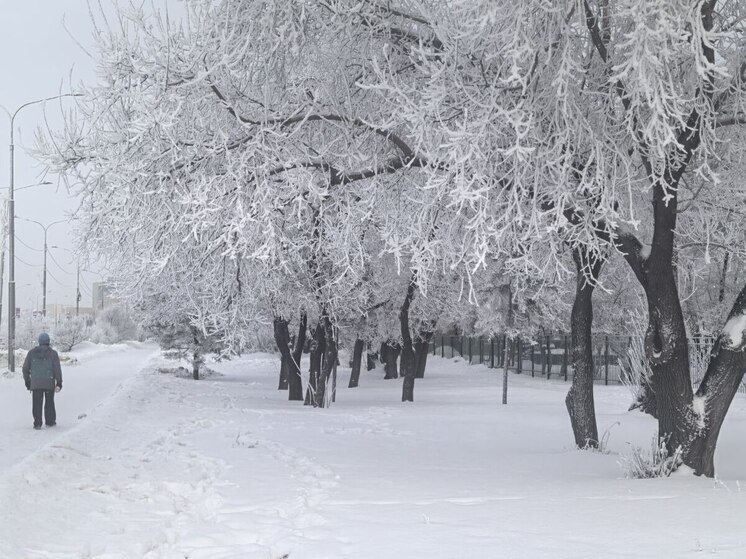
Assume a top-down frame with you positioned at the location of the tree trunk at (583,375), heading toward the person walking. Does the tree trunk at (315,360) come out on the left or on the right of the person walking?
right

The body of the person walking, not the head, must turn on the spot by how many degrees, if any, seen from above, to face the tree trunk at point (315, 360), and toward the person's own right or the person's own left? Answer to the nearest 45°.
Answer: approximately 45° to the person's own right

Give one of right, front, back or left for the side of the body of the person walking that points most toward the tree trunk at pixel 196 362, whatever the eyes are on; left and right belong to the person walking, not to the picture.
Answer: front

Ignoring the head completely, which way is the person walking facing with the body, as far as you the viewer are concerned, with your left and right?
facing away from the viewer

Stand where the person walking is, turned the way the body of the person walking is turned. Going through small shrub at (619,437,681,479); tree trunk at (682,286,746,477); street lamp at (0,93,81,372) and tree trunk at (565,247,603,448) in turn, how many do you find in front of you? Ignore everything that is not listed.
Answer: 1

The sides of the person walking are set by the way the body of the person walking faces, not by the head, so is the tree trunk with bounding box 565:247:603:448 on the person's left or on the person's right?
on the person's right

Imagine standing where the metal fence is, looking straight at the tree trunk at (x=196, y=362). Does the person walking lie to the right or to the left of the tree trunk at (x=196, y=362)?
left

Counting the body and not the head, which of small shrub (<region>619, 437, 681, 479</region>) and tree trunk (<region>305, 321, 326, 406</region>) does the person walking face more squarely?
the tree trunk

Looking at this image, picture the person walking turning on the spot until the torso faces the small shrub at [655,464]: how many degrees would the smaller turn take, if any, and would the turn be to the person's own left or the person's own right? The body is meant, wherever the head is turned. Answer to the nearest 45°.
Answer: approximately 135° to the person's own right

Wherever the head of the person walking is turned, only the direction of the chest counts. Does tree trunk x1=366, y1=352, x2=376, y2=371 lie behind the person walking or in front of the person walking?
in front

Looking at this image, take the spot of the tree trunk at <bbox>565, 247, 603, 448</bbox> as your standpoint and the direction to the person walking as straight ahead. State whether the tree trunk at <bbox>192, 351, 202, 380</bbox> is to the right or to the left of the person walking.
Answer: right

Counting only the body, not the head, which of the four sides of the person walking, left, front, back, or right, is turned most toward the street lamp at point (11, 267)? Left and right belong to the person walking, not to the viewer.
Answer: front

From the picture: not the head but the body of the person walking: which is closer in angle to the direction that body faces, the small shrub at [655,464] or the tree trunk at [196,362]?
the tree trunk

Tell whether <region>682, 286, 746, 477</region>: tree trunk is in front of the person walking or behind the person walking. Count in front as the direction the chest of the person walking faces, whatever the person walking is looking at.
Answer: behind
